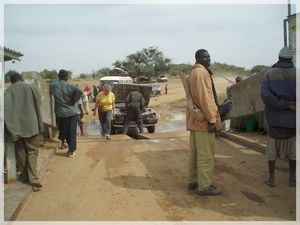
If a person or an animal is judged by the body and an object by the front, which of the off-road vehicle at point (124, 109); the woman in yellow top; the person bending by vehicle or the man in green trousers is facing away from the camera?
the person bending by vehicle

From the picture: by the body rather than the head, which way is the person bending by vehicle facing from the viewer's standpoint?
away from the camera

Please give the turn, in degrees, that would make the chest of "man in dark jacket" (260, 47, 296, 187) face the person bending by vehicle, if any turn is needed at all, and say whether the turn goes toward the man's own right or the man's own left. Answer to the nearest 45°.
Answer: approximately 45° to the man's own left

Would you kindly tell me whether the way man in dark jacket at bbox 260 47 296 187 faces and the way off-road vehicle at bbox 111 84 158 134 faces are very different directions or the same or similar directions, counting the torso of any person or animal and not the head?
very different directions

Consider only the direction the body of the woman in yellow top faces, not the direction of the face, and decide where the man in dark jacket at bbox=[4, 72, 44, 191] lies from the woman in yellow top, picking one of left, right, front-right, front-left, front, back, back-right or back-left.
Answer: front

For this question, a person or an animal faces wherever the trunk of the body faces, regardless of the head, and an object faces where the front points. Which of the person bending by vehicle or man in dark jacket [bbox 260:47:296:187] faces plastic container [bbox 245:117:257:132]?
the man in dark jacket

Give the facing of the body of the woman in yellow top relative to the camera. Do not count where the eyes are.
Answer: toward the camera

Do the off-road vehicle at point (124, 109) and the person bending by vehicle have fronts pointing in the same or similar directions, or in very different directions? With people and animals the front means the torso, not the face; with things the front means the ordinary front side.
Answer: very different directions

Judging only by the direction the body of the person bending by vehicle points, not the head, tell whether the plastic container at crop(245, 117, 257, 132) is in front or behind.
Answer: behind

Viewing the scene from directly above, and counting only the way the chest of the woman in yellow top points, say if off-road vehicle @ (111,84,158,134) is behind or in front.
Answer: behind
